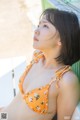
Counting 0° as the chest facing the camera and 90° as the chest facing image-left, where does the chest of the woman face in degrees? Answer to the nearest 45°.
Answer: approximately 45°
